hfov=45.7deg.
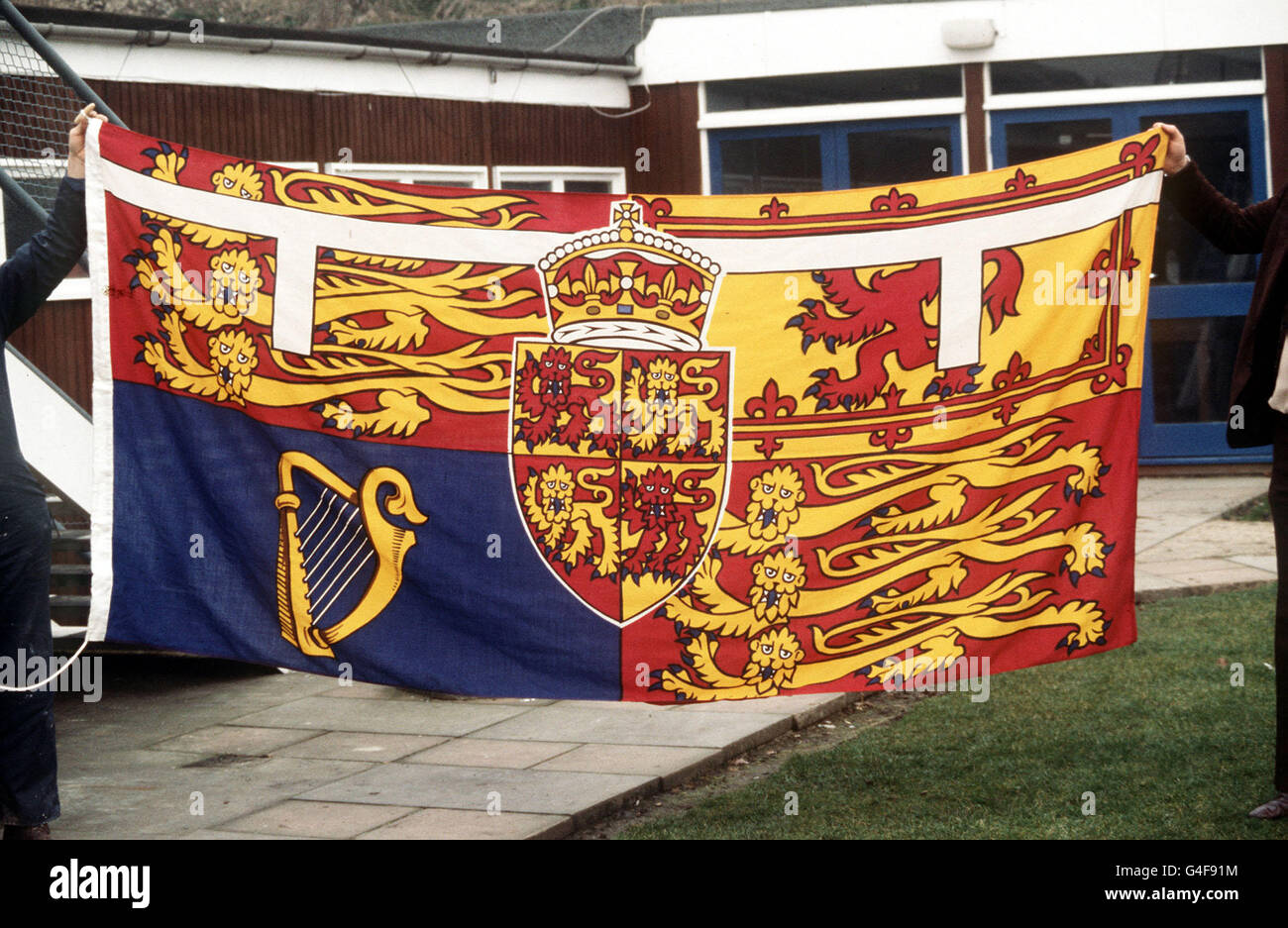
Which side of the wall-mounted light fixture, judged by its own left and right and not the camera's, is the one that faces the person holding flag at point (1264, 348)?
front

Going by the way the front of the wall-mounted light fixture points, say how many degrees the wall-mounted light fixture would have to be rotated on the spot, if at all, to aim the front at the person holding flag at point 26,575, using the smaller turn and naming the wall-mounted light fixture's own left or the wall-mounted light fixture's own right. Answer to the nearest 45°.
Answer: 0° — it already faces them

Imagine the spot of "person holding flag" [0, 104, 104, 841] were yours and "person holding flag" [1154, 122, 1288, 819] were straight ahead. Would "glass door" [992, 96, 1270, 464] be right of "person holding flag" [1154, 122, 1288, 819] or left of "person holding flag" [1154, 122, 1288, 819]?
left

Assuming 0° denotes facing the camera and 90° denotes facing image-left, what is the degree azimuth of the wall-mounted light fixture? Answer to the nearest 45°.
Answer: approximately 0°
